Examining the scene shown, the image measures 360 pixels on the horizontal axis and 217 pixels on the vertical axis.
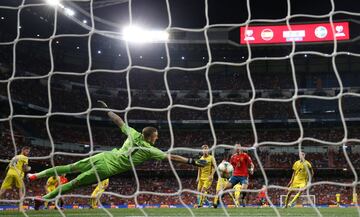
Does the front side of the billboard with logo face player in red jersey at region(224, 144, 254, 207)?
yes

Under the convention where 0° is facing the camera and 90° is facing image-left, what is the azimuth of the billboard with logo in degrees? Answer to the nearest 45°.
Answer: approximately 0°
